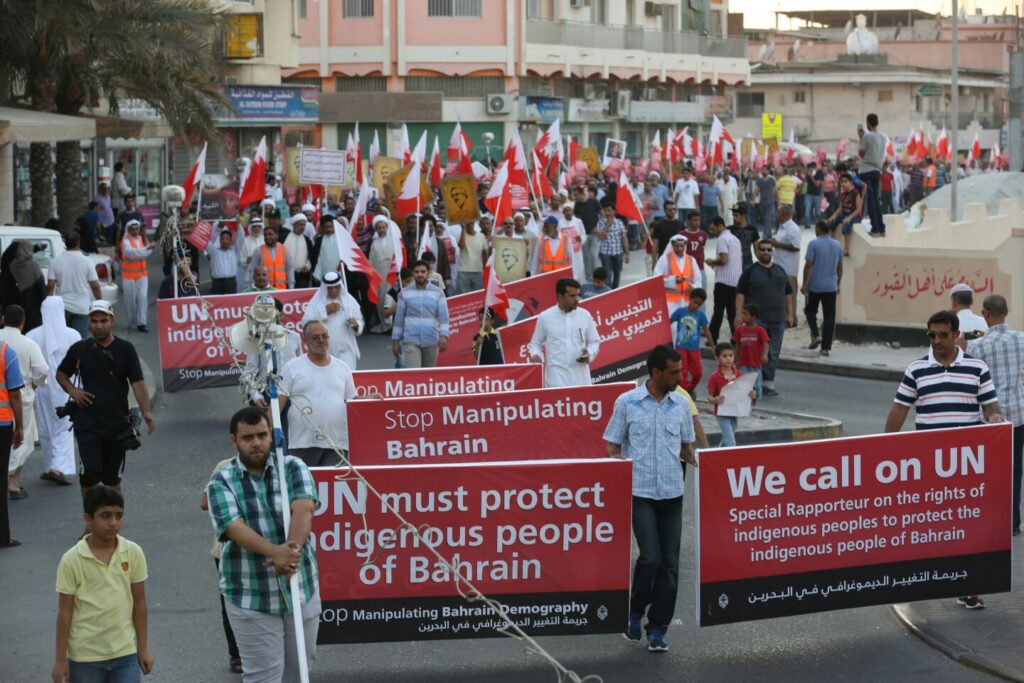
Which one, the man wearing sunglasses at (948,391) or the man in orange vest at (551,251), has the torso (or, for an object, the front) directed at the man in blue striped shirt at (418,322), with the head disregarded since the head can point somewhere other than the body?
the man in orange vest

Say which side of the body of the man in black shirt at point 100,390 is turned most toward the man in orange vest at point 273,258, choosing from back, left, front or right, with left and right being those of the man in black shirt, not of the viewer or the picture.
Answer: back

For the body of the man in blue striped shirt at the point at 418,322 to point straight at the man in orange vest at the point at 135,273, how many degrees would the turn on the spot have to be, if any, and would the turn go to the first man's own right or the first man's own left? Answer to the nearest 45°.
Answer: approximately 135° to the first man's own right

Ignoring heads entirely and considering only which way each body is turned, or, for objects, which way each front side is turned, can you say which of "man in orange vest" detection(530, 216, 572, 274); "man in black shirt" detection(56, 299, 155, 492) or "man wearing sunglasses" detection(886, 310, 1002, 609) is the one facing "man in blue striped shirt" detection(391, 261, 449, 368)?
the man in orange vest

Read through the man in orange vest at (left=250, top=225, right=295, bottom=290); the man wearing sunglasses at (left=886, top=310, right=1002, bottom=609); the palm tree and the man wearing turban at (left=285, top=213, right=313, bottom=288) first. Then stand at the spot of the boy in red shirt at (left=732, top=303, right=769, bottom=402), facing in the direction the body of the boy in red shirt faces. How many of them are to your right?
3

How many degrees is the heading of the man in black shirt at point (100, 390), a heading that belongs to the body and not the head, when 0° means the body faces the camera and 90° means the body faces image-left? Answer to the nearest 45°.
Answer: approximately 0°

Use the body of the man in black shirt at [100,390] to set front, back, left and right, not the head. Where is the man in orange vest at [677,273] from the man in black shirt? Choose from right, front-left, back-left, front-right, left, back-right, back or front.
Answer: back-left
